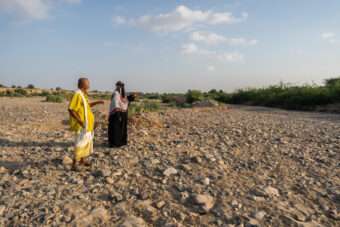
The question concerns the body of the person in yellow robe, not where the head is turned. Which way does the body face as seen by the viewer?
to the viewer's right

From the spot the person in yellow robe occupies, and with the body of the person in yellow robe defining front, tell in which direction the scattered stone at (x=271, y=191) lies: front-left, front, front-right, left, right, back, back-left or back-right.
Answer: front-right

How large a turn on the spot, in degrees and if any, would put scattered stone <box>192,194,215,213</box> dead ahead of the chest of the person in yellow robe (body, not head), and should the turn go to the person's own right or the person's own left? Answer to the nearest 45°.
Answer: approximately 45° to the person's own right

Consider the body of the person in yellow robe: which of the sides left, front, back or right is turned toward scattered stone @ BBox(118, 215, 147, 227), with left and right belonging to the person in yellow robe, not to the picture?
right

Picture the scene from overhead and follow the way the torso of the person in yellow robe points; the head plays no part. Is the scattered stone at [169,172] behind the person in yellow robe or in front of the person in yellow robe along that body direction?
in front

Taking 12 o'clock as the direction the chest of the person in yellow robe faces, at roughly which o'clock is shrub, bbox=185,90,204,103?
The shrub is roughly at 10 o'clock from the person in yellow robe.

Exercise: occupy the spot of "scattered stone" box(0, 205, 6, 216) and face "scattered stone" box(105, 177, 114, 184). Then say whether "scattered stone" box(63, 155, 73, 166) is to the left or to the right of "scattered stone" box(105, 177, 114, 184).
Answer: left

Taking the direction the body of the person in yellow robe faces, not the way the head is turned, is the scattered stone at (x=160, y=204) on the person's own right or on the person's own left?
on the person's own right
